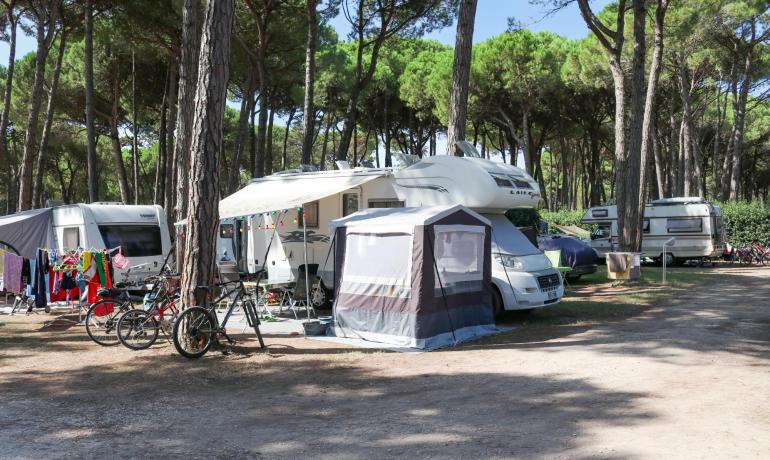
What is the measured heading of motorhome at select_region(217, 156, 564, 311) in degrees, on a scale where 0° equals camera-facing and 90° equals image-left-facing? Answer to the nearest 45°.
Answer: approximately 315°
